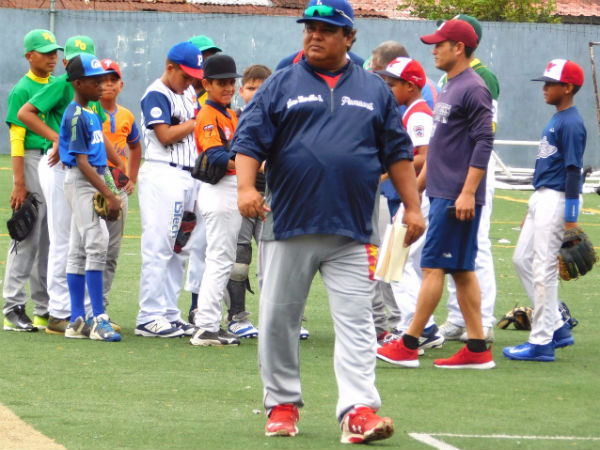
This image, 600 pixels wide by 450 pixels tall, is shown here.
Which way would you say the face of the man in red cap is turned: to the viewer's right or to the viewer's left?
to the viewer's left

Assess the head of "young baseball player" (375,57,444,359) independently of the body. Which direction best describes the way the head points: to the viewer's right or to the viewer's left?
to the viewer's left

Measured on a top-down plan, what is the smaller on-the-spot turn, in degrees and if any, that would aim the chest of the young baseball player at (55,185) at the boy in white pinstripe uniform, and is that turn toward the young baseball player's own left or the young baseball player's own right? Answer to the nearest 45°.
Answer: approximately 45° to the young baseball player's own left

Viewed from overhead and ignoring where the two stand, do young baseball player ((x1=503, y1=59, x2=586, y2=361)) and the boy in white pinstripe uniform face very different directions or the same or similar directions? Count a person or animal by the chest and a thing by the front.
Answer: very different directions

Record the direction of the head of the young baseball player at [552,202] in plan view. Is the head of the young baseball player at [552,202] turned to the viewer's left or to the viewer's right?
to the viewer's left

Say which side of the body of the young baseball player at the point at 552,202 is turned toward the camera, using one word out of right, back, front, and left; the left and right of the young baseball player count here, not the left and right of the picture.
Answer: left

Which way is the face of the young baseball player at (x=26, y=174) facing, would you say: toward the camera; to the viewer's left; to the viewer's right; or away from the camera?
to the viewer's right

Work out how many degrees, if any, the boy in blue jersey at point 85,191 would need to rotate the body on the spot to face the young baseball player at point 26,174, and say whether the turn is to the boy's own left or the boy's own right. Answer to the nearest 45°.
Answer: approximately 180°

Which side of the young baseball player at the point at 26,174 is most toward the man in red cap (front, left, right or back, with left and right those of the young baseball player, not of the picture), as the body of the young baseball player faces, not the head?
front

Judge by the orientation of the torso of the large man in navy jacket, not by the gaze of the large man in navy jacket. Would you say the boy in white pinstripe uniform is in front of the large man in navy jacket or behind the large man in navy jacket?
behind
